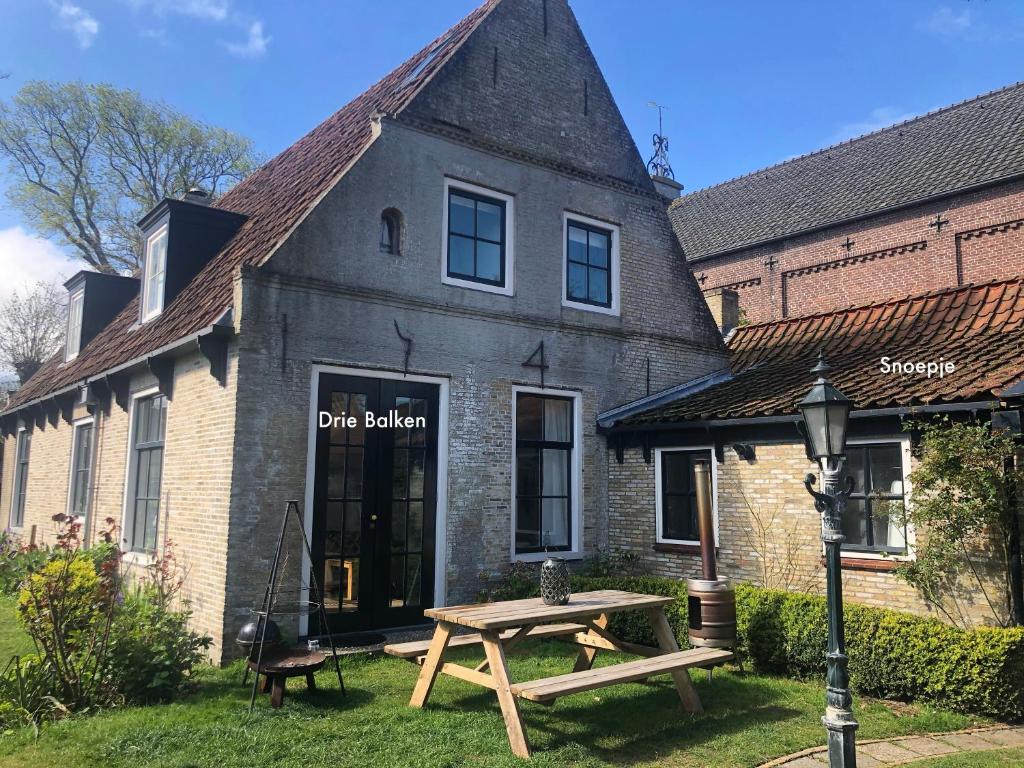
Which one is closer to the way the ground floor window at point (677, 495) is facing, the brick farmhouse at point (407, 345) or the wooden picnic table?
the wooden picnic table

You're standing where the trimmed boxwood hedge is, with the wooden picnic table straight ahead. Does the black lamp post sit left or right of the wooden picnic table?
left

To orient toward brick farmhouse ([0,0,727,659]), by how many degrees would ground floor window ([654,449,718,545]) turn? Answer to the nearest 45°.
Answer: approximately 45° to its right

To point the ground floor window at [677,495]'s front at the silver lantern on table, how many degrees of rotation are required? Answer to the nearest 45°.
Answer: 0° — it already faces it

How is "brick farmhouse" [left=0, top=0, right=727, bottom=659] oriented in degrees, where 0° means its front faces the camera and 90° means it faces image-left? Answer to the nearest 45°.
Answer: approximately 315°

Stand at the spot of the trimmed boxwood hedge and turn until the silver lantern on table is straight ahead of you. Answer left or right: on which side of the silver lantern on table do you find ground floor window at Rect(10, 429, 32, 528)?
right

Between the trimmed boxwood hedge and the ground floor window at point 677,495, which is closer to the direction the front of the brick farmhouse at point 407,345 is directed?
the trimmed boxwood hedge

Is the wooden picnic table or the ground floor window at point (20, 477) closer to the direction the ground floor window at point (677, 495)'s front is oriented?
the wooden picnic table

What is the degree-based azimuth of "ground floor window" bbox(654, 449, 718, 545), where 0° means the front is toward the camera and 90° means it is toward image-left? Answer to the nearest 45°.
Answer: approximately 0°
